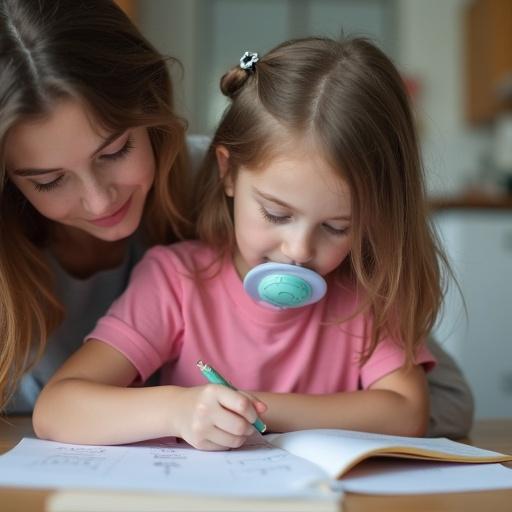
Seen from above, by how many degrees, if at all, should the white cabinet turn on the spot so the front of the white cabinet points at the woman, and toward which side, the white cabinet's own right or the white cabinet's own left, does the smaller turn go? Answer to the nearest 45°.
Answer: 0° — it already faces them

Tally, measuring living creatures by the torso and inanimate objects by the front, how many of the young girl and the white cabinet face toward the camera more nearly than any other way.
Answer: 2

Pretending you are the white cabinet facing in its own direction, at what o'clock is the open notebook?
The open notebook is roughly at 12 o'clock from the white cabinet.

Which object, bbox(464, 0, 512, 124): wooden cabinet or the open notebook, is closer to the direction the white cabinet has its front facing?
the open notebook

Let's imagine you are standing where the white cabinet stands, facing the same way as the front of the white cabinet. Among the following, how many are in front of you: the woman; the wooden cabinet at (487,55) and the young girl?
2

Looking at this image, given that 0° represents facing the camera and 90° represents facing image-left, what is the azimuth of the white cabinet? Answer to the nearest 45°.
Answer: approximately 0°

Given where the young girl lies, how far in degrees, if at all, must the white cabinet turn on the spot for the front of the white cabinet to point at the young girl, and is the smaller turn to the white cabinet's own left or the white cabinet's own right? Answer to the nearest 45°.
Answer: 0° — it already faces them
